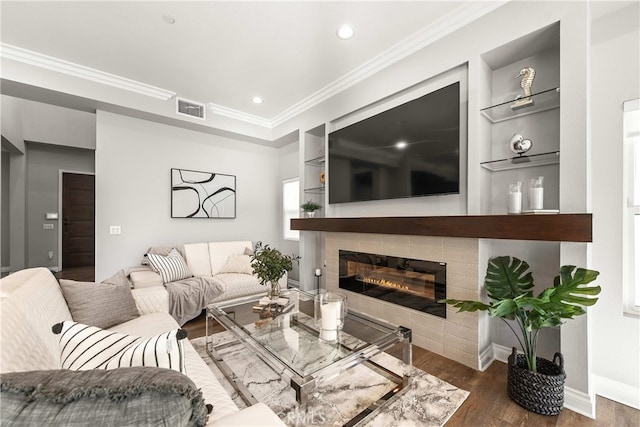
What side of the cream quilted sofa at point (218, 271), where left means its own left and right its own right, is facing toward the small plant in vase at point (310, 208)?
left

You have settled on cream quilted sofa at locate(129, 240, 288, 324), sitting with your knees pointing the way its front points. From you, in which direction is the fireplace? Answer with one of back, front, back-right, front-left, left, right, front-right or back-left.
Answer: front-left

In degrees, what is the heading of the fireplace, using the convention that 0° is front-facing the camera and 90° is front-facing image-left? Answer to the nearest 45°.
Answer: approximately 45°

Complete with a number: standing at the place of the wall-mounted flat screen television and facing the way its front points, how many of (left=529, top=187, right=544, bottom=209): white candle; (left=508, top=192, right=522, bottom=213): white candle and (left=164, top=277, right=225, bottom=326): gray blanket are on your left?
2

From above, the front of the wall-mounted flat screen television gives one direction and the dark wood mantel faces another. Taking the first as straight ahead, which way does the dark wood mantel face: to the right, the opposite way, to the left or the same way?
the same way

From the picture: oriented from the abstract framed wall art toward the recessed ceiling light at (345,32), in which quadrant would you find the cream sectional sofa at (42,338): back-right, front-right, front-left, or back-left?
front-right

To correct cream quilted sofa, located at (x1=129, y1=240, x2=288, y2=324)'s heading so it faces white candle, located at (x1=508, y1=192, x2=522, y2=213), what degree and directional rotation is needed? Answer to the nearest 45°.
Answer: approximately 45° to its left

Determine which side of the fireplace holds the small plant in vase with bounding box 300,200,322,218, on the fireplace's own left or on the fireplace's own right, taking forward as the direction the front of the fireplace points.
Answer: on the fireplace's own right

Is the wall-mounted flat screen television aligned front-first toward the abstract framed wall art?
no

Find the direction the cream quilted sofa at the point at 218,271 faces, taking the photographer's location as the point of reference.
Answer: facing the viewer

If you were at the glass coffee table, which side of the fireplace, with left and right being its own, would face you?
front

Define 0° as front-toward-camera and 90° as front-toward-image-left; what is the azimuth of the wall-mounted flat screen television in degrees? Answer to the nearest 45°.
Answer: approximately 45°

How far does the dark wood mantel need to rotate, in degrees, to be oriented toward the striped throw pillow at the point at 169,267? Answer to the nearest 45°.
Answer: approximately 45° to its right

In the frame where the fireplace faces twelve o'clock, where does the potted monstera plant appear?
The potted monstera plant is roughly at 9 o'clock from the fireplace.

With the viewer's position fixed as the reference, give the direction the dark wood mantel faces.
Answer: facing the viewer and to the left of the viewer

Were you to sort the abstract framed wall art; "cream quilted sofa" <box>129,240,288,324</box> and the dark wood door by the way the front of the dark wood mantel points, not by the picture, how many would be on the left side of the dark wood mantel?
0
